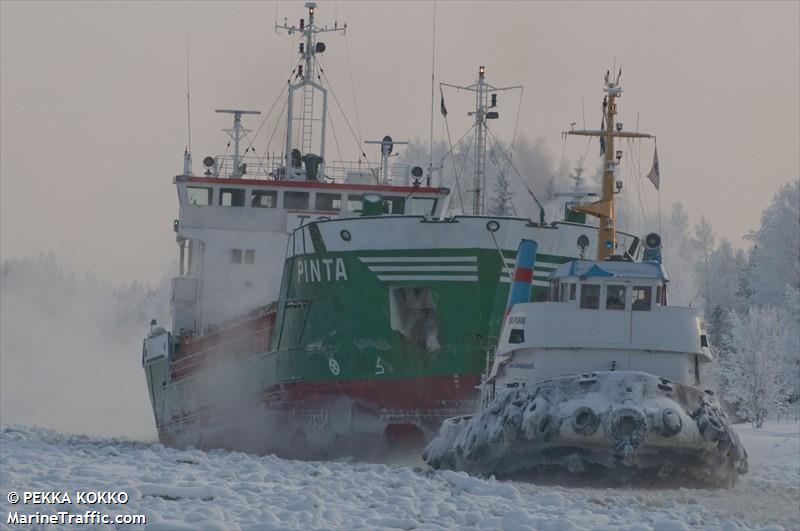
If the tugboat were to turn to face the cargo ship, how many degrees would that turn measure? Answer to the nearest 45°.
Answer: approximately 135° to its right

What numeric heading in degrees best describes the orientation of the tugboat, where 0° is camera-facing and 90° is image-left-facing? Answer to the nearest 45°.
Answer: approximately 0°
